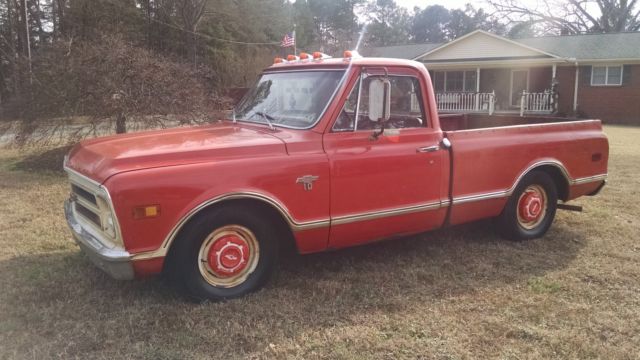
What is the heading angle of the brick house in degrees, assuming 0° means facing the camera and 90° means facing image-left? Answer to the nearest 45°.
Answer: approximately 0°

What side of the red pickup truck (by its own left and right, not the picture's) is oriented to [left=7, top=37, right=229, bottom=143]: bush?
right

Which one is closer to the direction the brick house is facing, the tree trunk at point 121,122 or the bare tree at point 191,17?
the tree trunk

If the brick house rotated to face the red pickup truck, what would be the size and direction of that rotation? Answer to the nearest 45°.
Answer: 0° — it already faces it

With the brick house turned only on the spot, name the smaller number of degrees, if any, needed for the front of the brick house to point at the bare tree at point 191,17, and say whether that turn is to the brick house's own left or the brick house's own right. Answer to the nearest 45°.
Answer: approximately 90° to the brick house's own right

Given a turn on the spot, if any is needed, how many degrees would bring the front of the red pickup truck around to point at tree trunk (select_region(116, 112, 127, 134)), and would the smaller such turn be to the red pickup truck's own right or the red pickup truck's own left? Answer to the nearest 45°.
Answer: approximately 90° to the red pickup truck's own right

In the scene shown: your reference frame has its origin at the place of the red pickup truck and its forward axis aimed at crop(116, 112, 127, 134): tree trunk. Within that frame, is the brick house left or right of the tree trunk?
right

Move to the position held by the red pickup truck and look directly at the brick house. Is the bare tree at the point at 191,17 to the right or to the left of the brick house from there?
left

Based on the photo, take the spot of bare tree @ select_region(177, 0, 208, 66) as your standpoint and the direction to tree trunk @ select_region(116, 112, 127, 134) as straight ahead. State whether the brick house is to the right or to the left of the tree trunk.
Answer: left
